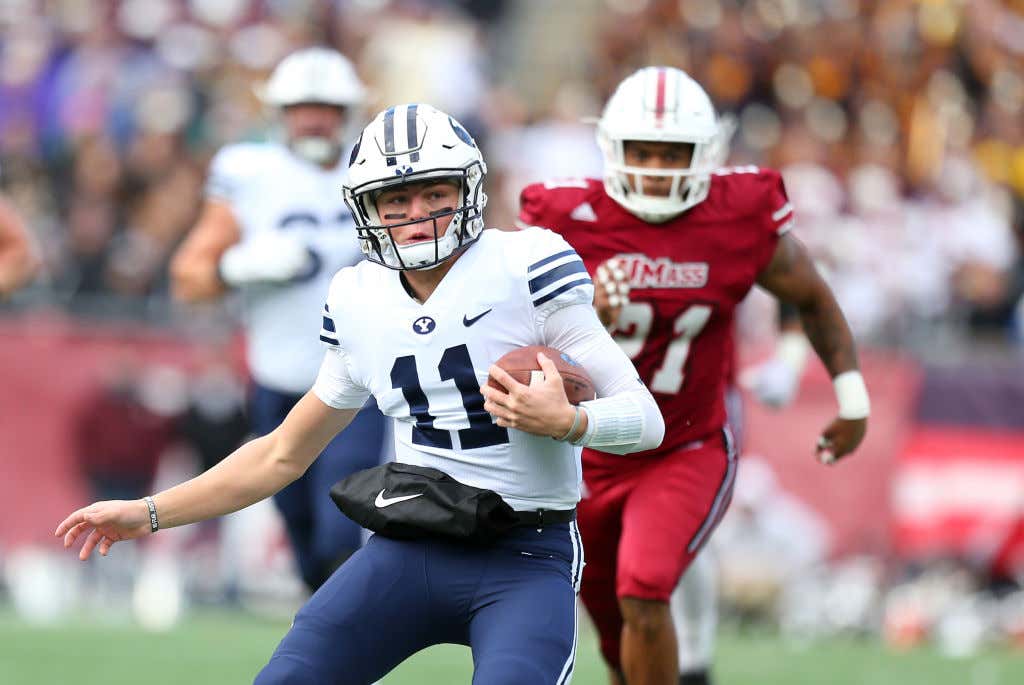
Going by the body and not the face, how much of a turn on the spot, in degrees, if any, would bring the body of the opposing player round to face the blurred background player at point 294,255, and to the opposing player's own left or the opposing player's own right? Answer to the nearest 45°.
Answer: approximately 135° to the opposing player's own right

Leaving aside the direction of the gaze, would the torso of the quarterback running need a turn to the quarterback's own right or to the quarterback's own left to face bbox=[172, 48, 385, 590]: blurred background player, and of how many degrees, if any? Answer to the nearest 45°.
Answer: approximately 180°

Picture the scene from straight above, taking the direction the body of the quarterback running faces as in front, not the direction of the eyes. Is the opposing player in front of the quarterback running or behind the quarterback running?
behind

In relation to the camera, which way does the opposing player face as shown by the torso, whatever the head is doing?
toward the camera

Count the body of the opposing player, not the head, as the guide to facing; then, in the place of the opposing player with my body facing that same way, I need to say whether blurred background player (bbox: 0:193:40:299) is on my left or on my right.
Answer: on my right

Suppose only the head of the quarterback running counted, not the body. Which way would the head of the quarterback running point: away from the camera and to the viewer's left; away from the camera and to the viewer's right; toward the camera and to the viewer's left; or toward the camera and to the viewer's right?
toward the camera and to the viewer's left

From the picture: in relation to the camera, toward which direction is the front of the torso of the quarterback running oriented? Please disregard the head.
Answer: toward the camera

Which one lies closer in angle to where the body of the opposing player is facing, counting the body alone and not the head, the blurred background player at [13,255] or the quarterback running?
the quarterback running

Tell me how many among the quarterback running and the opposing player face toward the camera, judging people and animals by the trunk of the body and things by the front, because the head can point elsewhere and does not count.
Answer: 2
